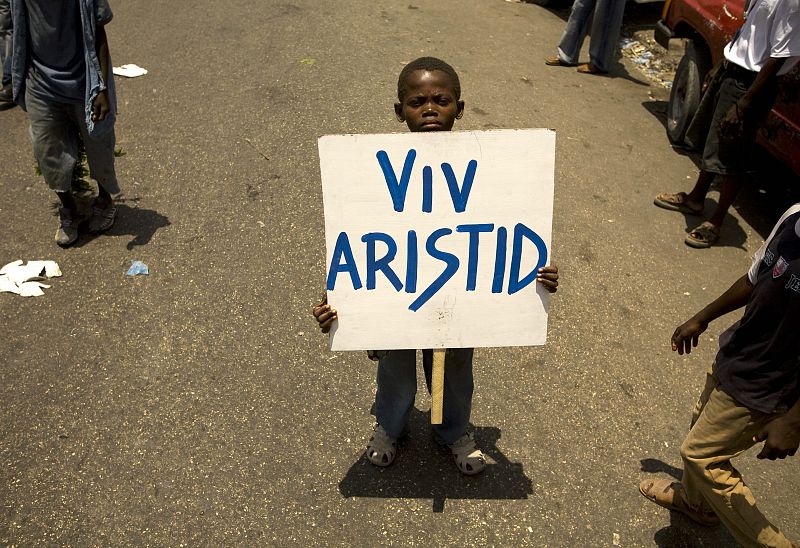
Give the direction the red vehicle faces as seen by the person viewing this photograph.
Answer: facing away from the viewer and to the left of the viewer

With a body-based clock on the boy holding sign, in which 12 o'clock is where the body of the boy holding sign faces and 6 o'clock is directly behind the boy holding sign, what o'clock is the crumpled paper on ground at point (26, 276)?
The crumpled paper on ground is roughly at 4 o'clock from the boy holding sign.

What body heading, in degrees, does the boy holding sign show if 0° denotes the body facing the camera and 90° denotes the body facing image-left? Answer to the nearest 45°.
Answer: approximately 0°

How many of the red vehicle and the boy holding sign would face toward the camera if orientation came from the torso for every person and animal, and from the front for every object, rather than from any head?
1

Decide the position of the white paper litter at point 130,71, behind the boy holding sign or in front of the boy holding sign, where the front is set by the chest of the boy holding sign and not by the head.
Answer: behind

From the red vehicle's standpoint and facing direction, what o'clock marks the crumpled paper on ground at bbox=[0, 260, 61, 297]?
The crumpled paper on ground is roughly at 9 o'clock from the red vehicle.

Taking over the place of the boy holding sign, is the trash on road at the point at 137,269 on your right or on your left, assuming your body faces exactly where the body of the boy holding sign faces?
on your right

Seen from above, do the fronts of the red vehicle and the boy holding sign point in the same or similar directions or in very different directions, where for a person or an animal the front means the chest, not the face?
very different directions
